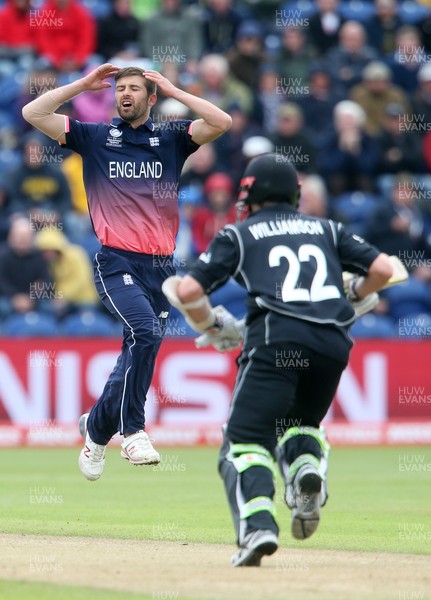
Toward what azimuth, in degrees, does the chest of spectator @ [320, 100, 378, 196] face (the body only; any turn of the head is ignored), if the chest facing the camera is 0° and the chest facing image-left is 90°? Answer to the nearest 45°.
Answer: approximately 0°

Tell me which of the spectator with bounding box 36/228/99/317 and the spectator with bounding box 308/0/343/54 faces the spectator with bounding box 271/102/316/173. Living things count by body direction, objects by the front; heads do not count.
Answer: the spectator with bounding box 308/0/343/54

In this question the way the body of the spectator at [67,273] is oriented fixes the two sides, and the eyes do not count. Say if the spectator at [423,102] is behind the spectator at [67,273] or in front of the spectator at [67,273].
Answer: behind

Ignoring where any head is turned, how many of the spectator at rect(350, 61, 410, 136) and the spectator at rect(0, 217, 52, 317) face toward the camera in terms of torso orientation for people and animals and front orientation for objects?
2

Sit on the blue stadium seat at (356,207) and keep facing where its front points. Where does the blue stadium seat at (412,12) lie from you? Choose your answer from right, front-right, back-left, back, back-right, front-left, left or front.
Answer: back

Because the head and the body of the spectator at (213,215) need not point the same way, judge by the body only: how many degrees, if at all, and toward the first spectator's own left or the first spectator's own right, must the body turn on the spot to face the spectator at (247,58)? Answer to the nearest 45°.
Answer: approximately 180°

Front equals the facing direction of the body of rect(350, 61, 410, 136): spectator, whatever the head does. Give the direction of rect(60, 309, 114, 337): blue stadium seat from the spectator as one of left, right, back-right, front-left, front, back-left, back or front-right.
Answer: front-right

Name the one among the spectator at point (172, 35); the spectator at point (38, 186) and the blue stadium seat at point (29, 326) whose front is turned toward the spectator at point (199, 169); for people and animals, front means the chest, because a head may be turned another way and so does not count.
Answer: the spectator at point (172, 35)
